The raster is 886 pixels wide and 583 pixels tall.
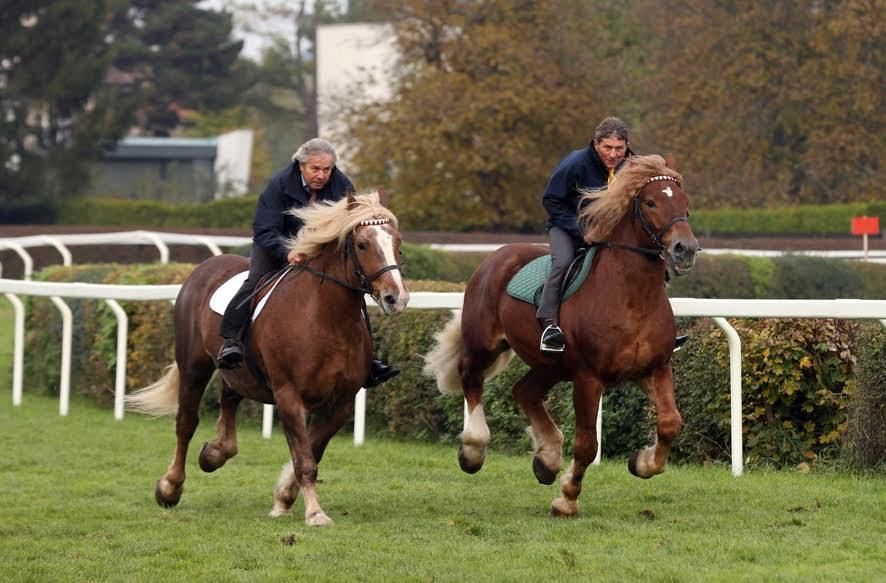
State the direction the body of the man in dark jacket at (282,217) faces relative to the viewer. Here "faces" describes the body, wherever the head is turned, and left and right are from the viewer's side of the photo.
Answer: facing the viewer and to the right of the viewer

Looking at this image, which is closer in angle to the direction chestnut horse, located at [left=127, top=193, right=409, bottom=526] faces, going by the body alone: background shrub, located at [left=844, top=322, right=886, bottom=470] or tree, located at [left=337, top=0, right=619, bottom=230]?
the background shrub

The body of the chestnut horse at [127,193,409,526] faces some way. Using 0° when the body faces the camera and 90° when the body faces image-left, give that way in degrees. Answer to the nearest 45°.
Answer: approximately 315°

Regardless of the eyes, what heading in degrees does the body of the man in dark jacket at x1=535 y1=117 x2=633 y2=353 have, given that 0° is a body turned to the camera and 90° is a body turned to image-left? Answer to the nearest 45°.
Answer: approximately 315°

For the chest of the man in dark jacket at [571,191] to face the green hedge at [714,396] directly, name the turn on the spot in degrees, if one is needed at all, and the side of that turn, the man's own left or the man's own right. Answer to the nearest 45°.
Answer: approximately 90° to the man's own left

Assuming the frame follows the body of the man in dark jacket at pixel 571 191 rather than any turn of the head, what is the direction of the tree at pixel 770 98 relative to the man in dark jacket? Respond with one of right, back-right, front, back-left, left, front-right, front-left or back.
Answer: back-left

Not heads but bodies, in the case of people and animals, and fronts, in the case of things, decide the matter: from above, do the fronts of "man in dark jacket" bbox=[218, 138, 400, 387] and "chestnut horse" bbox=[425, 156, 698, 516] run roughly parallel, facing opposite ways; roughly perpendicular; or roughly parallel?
roughly parallel

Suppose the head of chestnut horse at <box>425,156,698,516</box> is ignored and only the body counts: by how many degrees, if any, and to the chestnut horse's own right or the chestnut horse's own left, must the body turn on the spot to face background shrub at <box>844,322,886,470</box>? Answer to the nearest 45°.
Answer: approximately 90° to the chestnut horse's own left

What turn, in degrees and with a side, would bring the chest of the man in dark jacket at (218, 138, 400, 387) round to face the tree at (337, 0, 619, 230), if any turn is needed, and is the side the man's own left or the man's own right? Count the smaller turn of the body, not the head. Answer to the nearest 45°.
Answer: approximately 135° to the man's own left

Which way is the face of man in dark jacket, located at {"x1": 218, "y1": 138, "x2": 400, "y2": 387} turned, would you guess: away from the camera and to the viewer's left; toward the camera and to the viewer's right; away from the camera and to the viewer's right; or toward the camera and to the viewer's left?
toward the camera and to the viewer's right

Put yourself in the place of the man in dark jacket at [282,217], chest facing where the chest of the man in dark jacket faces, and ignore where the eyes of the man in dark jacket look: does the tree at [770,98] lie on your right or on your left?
on your left
